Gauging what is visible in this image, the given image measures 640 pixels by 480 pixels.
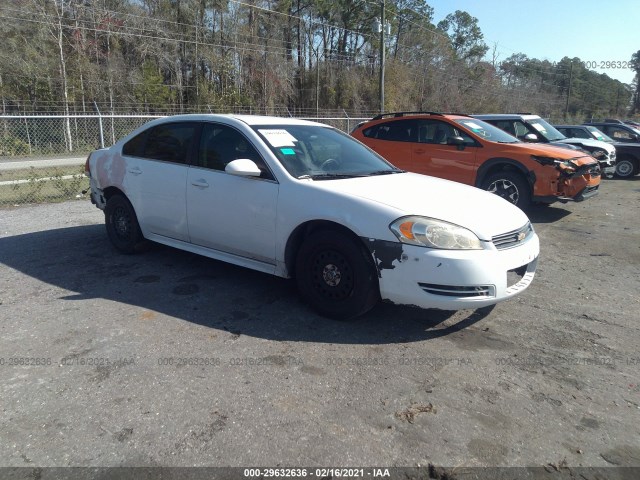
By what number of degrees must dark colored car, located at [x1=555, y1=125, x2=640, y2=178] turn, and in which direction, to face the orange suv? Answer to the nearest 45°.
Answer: approximately 90° to its right

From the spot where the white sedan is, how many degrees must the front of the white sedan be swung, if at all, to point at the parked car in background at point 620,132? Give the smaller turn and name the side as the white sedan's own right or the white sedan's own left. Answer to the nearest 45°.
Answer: approximately 90° to the white sedan's own left

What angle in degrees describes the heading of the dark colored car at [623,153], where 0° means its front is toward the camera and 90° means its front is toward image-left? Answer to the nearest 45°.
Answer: approximately 270°

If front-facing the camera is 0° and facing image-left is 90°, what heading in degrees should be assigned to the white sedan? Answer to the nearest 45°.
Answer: approximately 315°

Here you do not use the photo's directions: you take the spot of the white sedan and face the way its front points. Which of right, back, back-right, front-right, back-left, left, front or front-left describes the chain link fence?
back

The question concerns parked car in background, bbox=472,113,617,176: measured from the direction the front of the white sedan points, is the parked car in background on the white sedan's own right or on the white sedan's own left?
on the white sedan's own left

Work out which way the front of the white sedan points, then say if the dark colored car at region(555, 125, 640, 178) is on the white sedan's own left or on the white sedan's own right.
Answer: on the white sedan's own left

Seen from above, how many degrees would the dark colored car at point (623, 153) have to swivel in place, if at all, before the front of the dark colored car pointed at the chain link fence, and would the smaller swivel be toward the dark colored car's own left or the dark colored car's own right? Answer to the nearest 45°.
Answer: approximately 135° to the dark colored car's own right

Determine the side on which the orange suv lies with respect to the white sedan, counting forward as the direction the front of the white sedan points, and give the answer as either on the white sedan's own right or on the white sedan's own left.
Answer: on the white sedan's own left
